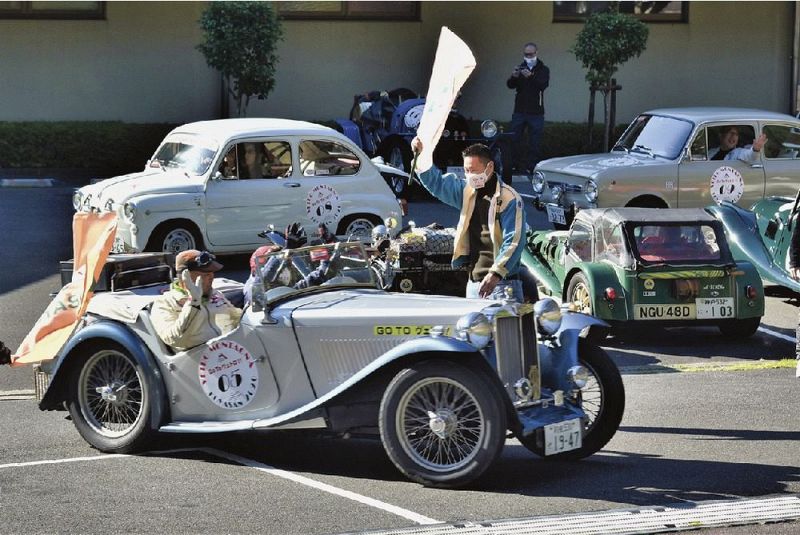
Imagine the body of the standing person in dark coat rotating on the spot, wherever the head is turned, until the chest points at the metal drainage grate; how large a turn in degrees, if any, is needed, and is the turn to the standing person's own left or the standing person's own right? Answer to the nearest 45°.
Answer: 0° — they already face it

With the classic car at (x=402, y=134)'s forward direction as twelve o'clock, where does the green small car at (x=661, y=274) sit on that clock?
The green small car is roughly at 1 o'clock from the classic car.

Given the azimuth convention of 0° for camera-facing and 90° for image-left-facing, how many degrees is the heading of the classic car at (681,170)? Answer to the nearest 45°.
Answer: approximately 45°

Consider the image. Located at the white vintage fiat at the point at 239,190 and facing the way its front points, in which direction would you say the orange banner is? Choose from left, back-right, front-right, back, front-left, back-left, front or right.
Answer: front-left

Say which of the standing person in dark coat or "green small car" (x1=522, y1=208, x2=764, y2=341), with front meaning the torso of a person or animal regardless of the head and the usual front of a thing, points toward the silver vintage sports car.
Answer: the standing person in dark coat

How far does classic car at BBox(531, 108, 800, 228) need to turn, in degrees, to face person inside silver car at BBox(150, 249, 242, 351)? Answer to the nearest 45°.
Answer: approximately 45° to its left

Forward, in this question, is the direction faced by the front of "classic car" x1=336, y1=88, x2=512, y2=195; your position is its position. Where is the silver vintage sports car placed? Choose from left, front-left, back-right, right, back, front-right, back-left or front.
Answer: front-right

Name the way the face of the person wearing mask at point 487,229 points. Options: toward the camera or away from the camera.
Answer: toward the camera

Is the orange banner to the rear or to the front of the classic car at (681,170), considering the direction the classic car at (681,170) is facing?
to the front

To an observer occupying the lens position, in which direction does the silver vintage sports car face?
facing the viewer and to the right of the viewer

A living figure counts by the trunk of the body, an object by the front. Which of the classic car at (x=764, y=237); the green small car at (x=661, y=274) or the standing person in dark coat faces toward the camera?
the standing person in dark coat

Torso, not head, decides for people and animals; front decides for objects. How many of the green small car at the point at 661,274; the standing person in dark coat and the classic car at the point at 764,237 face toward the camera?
1

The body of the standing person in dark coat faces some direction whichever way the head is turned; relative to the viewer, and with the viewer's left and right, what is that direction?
facing the viewer

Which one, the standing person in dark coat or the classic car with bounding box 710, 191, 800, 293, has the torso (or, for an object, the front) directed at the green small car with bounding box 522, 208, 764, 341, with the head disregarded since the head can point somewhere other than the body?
the standing person in dark coat

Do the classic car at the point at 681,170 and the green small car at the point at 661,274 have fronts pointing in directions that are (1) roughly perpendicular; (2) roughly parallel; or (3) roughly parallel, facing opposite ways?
roughly perpendicular

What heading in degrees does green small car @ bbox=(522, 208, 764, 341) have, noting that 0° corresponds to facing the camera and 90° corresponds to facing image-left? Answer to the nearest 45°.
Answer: approximately 135°

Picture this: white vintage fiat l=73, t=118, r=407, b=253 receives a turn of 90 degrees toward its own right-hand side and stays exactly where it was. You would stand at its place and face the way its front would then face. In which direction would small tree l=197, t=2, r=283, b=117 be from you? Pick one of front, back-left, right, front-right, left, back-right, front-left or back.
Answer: front-right
